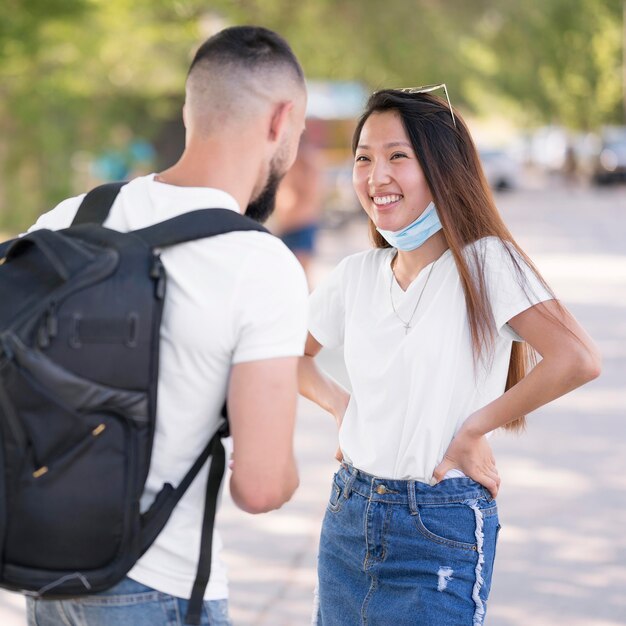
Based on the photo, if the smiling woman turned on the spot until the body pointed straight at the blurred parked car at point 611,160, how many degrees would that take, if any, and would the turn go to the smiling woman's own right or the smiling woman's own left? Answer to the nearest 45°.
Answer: approximately 135° to the smiling woman's own right

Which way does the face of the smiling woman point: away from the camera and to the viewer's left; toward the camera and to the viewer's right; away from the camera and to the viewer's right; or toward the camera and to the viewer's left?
toward the camera and to the viewer's left

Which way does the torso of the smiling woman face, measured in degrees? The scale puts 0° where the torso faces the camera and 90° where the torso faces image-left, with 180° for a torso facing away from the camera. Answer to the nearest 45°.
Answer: approximately 45°

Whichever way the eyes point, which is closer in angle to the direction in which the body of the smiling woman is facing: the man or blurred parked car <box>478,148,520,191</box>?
the man

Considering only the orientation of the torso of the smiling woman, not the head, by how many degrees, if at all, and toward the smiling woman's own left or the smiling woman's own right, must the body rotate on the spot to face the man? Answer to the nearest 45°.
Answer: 0° — they already face them

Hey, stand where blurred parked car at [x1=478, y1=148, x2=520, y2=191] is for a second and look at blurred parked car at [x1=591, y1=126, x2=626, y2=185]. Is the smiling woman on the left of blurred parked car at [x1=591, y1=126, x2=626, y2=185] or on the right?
right

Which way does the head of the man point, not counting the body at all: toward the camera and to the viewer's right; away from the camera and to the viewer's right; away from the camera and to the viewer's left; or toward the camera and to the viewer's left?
away from the camera and to the viewer's right

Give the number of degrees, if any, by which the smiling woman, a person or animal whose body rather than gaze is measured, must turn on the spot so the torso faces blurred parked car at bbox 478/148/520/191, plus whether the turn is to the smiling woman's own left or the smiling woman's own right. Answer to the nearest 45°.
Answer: approximately 135° to the smiling woman's own right
